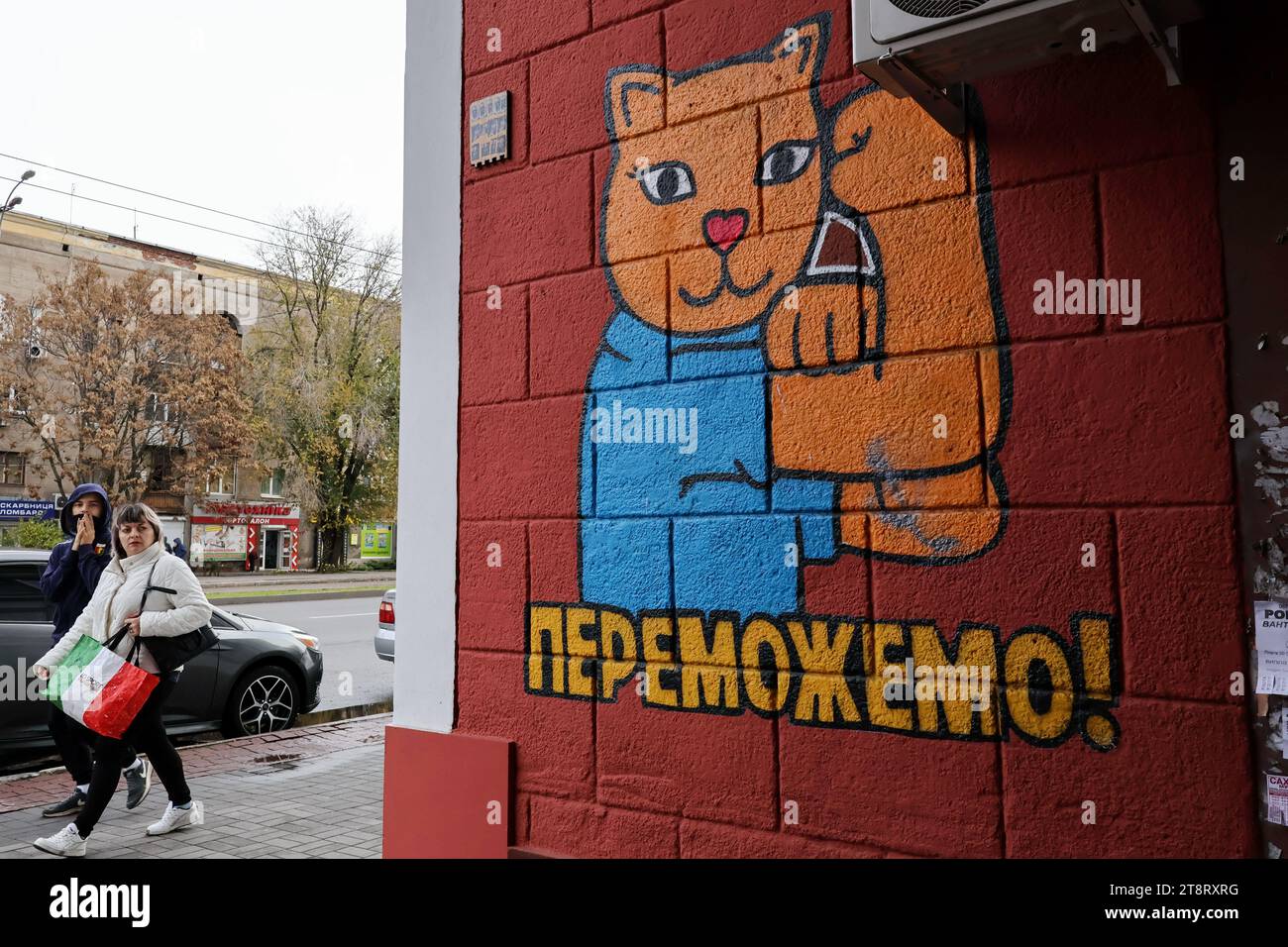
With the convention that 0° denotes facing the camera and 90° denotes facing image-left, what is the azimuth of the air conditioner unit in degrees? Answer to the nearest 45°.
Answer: approximately 45°

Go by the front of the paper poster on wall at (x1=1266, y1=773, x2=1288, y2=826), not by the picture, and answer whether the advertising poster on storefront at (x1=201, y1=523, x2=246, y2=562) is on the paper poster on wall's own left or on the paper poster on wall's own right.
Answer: on the paper poster on wall's own right

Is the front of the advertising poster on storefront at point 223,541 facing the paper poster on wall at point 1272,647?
yes

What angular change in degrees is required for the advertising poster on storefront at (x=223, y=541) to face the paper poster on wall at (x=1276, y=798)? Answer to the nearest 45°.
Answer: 0° — it already faces it

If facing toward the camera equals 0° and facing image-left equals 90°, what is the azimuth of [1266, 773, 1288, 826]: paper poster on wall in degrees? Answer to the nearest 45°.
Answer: approximately 0°

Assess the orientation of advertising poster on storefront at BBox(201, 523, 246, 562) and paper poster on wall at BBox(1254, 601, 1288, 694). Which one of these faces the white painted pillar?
advertising poster on storefront at BBox(201, 523, 246, 562)

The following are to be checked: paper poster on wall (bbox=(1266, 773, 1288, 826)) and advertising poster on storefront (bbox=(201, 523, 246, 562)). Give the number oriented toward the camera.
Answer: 2

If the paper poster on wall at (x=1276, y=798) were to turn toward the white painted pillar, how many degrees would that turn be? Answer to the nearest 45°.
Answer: approximately 90° to its right

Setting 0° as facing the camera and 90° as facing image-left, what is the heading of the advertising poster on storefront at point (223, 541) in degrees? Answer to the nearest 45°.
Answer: approximately 0°
